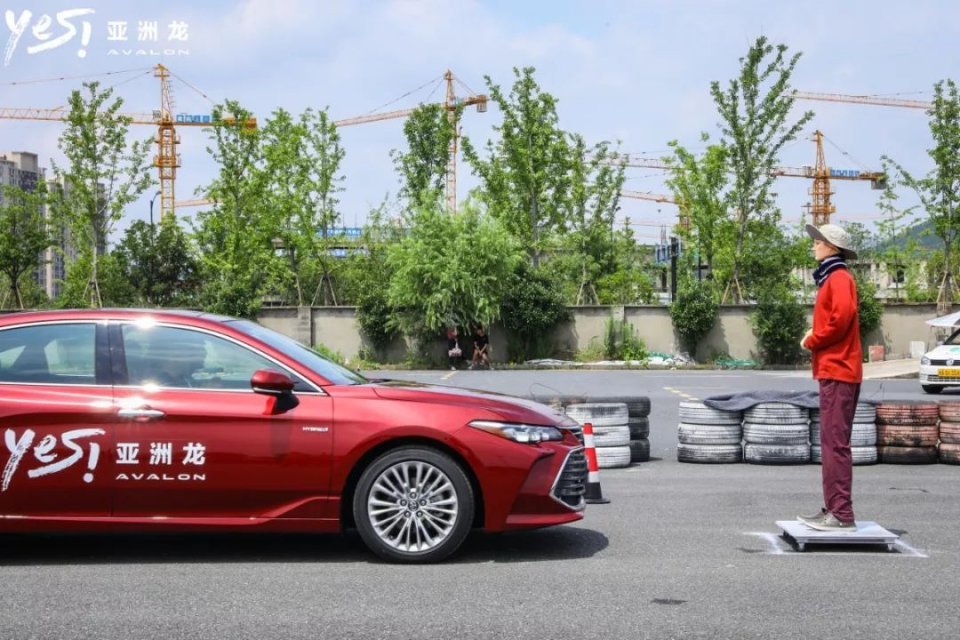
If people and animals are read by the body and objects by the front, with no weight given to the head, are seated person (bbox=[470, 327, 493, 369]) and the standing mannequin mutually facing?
no

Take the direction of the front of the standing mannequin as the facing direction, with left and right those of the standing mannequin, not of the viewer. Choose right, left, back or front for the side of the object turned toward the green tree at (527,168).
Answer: right

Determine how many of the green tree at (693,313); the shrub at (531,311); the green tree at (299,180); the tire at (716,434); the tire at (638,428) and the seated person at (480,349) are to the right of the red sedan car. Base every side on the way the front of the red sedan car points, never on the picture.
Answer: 0

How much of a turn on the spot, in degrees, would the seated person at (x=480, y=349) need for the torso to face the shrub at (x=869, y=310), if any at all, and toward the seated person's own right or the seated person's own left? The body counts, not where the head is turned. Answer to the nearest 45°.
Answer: approximately 90° to the seated person's own left

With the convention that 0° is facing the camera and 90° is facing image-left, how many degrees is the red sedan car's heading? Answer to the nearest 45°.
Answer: approximately 270°

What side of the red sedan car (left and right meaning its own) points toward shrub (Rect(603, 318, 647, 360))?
left

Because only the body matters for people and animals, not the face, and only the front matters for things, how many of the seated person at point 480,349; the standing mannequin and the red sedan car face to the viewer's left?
1

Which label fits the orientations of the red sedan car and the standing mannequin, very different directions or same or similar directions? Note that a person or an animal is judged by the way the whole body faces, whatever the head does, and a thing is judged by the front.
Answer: very different directions

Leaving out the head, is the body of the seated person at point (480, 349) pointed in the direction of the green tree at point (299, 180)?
no

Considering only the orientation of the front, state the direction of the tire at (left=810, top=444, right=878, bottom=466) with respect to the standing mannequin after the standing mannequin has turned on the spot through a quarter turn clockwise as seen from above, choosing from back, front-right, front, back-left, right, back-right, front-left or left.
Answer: front

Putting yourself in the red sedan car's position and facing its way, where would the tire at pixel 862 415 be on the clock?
The tire is roughly at 11 o'clock from the red sedan car.

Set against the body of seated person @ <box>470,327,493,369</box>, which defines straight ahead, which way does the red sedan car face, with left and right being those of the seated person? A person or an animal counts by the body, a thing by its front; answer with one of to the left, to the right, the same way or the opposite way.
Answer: to the left

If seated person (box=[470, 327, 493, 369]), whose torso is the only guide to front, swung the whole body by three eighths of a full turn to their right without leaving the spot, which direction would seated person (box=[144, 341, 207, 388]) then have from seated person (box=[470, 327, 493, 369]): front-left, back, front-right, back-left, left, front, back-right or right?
back-left

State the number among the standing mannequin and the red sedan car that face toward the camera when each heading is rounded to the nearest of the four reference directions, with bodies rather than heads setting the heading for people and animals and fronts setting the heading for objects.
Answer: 0

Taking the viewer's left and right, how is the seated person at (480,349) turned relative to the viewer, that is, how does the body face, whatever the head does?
facing the viewer

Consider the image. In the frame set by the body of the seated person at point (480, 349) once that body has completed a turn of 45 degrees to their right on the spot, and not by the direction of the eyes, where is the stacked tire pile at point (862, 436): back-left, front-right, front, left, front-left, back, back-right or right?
front-left

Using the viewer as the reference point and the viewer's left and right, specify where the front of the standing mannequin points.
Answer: facing to the left of the viewer

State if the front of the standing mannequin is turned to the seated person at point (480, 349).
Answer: no
